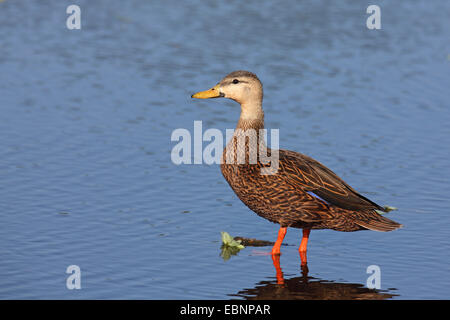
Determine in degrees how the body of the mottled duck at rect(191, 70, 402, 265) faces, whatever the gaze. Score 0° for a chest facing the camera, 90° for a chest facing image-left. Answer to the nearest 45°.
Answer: approximately 90°

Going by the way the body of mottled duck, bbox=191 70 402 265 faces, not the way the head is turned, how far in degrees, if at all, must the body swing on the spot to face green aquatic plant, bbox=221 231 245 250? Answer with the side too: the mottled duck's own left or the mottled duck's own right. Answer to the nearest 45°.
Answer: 0° — it already faces it
